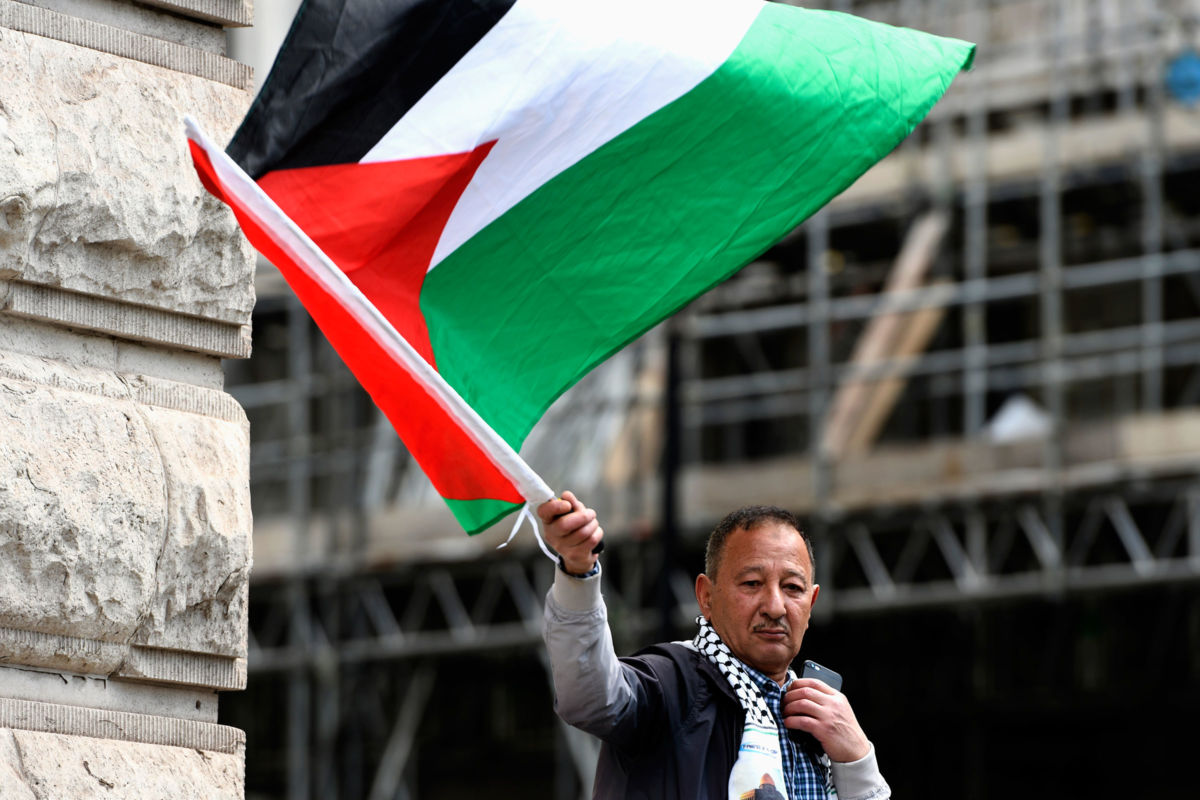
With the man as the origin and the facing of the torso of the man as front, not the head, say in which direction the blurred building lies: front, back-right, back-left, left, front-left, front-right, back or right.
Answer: back-left
